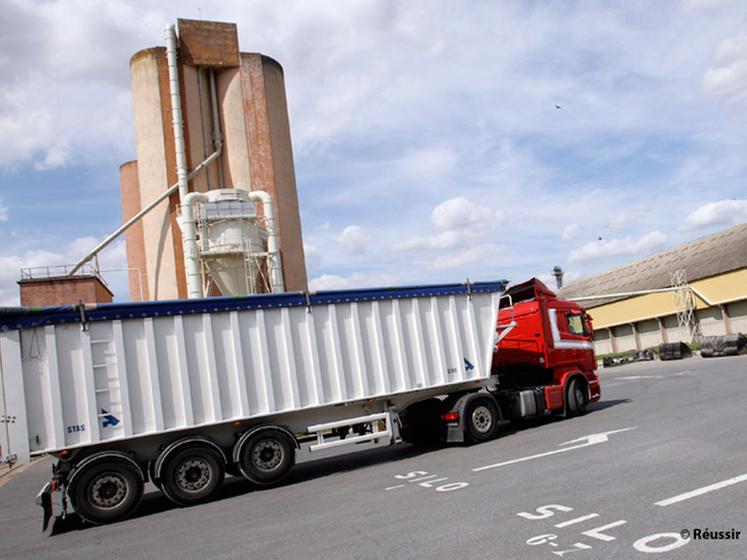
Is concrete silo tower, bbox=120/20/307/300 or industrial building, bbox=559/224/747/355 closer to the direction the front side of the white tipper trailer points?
the industrial building

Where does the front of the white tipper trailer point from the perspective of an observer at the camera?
facing away from the viewer and to the right of the viewer

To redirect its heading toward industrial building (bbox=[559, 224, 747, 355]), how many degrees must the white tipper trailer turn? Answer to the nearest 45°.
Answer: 0° — it already faces it

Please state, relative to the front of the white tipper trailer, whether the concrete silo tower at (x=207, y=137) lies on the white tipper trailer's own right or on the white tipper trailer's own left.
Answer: on the white tipper trailer's own left
